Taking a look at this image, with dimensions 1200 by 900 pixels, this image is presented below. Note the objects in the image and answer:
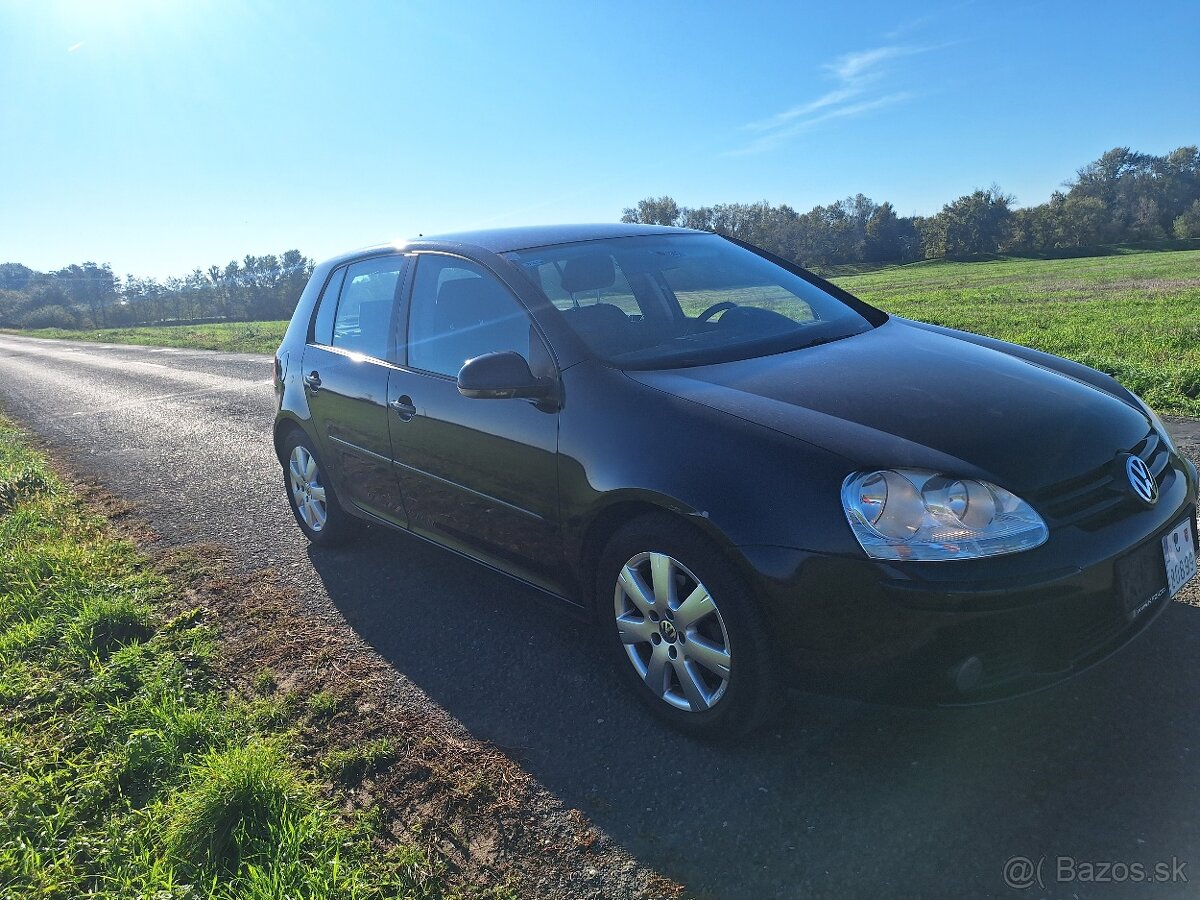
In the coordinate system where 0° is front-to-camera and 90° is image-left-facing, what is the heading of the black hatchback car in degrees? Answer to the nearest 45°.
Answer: approximately 315°
